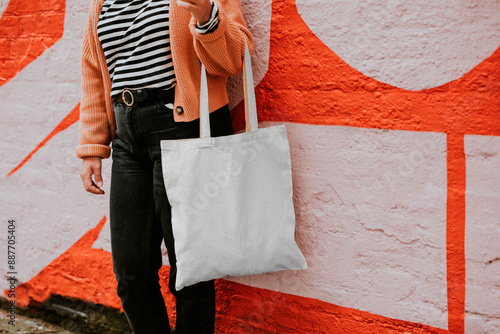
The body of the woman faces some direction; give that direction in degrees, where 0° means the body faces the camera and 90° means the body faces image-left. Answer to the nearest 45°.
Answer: approximately 45°
